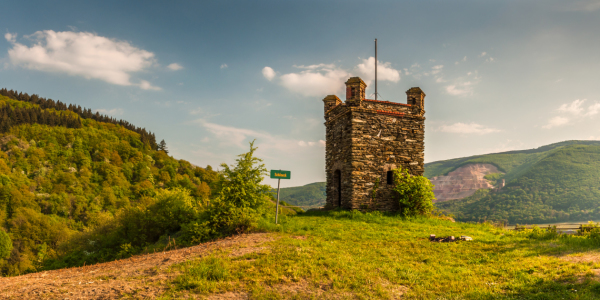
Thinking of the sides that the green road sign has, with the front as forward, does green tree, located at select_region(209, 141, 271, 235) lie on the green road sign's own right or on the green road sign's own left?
on the green road sign's own right

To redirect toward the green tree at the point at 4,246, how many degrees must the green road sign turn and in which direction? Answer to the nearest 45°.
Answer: approximately 135° to its right

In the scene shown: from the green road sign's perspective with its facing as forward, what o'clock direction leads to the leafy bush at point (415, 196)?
The leafy bush is roughly at 8 o'clock from the green road sign.

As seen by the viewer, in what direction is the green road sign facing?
toward the camera

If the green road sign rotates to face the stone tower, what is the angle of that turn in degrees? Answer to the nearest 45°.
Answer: approximately 135° to its left

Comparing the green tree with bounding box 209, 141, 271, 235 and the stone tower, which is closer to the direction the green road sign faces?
the green tree
